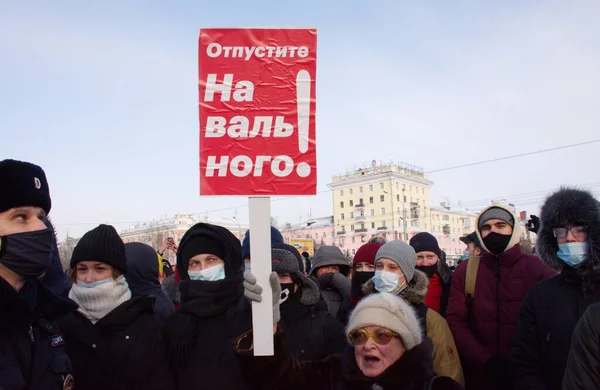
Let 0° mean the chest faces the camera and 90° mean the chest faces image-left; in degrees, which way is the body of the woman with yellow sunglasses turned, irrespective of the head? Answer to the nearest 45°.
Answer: approximately 45°

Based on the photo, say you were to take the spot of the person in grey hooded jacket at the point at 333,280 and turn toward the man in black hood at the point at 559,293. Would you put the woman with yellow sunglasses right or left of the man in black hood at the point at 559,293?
right

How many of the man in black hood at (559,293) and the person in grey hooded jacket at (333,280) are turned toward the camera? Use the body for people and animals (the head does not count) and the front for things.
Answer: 2

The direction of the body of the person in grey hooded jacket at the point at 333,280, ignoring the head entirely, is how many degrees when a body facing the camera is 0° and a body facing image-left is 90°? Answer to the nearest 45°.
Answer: approximately 0°

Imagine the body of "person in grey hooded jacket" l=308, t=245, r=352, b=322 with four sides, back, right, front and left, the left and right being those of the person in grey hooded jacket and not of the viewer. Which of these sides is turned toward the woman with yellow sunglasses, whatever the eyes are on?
front

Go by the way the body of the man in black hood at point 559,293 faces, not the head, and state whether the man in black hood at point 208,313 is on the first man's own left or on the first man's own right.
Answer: on the first man's own right

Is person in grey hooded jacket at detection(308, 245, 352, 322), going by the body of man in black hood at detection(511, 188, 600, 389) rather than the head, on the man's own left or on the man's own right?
on the man's own right

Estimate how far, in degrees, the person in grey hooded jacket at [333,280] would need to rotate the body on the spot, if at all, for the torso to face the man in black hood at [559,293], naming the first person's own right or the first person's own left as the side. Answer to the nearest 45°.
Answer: approximately 45° to the first person's own left
